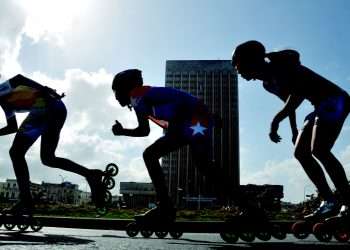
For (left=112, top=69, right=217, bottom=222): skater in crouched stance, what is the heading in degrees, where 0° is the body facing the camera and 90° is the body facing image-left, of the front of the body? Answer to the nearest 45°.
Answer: approximately 90°

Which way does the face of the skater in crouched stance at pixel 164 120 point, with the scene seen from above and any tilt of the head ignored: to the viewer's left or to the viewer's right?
to the viewer's left

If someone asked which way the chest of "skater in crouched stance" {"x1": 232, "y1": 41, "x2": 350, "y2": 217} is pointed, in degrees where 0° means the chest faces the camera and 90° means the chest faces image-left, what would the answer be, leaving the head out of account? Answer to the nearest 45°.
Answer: approximately 90°

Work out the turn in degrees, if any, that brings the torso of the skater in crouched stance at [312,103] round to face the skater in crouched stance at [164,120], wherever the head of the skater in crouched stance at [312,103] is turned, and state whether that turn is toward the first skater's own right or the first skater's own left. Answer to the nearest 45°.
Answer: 0° — they already face them

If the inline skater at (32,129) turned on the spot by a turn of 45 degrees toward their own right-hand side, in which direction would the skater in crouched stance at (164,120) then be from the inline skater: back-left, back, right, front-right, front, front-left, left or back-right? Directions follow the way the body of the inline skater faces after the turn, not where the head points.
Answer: back

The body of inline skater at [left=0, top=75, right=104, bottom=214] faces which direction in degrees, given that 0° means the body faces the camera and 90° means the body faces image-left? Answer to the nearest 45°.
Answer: approximately 90°

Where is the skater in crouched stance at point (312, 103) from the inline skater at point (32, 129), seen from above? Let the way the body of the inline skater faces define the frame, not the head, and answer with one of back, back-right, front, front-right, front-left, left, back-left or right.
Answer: back-left

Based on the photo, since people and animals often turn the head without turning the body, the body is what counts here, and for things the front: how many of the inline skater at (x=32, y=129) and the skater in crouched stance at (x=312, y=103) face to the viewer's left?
2
